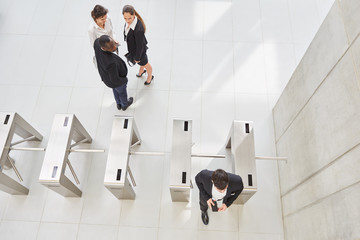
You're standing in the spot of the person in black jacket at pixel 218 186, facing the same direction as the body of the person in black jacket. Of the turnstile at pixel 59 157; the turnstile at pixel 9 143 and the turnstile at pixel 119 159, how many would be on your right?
3

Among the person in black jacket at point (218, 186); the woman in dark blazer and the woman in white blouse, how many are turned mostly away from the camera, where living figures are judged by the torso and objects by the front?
0

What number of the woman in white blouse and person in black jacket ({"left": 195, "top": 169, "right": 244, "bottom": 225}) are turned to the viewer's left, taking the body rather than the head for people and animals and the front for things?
0

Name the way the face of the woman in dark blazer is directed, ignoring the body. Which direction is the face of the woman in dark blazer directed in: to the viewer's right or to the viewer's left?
to the viewer's left

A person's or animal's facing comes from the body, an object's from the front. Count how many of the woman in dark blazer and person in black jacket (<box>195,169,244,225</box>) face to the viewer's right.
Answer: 0

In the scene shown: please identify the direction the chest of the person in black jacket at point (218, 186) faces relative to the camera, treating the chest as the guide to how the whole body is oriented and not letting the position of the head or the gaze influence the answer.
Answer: toward the camera

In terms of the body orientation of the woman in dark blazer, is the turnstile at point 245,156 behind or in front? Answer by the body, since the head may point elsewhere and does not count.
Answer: behind

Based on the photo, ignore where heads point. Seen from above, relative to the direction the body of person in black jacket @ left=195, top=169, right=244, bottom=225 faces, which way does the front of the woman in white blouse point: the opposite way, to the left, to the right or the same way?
to the left

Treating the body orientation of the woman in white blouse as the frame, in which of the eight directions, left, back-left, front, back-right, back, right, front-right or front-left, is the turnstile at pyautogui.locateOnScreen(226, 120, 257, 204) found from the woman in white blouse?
front-left
